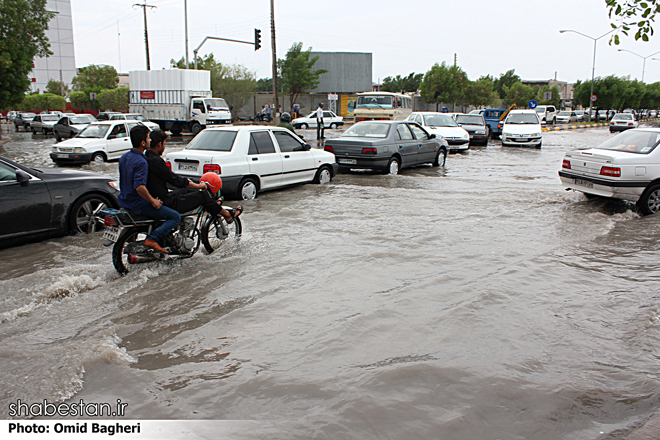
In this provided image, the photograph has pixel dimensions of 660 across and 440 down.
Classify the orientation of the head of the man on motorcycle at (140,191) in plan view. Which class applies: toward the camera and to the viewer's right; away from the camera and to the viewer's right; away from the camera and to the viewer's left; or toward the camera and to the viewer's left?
away from the camera and to the viewer's right

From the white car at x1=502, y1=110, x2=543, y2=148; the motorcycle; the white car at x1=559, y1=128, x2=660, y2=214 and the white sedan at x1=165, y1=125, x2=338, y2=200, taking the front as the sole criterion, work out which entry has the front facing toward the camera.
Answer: the white car at x1=502, y1=110, x2=543, y2=148

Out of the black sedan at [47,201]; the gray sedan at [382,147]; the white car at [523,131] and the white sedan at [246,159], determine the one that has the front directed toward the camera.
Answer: the white car

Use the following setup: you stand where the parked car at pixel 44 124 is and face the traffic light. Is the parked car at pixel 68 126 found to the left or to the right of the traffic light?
right

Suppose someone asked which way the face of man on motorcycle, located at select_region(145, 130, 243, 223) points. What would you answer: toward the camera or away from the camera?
away from the camera

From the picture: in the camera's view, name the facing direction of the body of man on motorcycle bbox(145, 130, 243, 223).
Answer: to the viewer's right

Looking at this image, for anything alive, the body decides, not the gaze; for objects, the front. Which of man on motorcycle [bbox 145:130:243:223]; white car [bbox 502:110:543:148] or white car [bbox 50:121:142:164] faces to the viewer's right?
the man on motorcycle

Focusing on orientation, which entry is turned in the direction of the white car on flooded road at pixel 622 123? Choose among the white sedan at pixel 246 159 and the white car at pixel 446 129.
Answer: the white sedan
